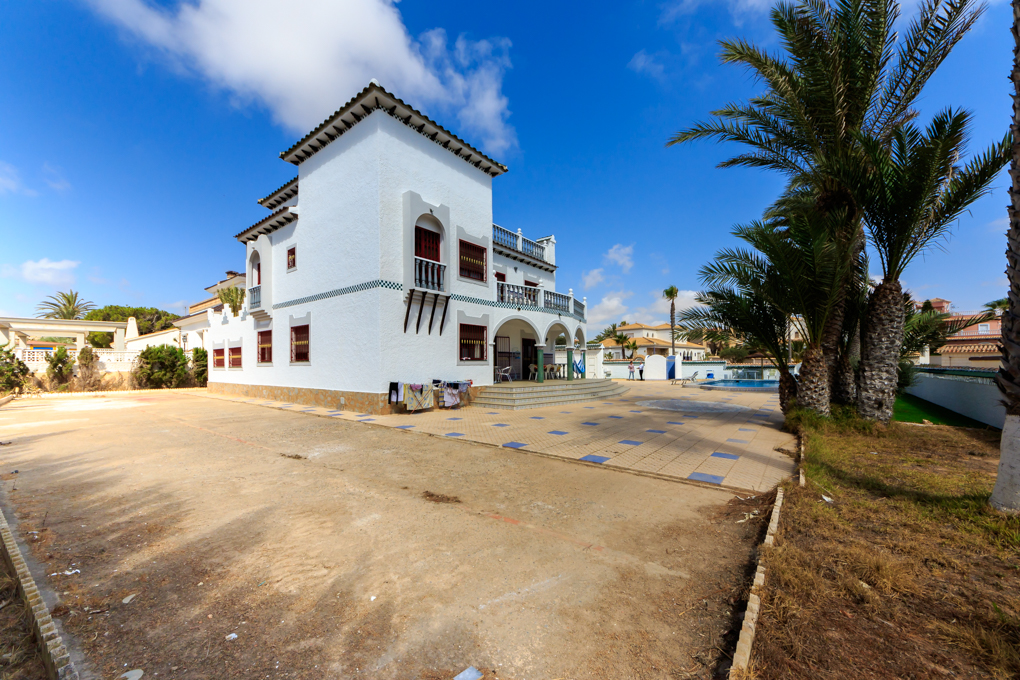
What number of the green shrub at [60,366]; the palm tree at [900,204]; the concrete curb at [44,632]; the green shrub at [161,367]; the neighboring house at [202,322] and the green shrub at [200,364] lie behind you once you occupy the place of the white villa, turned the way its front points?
4

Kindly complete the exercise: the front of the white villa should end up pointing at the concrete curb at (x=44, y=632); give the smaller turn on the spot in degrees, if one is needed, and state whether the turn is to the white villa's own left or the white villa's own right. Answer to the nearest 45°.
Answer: approximately 45° to the white villa's own right

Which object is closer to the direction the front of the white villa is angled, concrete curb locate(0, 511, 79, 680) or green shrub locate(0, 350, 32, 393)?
the concrete curb

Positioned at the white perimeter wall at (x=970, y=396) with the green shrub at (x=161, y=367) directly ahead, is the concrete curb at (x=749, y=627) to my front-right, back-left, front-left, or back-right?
front-left

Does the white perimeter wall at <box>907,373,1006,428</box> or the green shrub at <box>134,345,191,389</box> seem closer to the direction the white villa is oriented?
the white perimeter wall

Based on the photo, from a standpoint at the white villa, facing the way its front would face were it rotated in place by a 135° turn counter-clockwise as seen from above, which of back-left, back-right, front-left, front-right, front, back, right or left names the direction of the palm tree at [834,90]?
back-right

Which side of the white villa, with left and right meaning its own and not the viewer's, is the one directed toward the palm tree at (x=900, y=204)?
front

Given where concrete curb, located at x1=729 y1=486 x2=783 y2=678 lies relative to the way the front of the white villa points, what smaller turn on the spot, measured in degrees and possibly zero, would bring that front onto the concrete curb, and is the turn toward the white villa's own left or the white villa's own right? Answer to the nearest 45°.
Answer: approximately 45° to the white villa's own right

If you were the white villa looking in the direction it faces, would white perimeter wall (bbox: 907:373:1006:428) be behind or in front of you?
in front

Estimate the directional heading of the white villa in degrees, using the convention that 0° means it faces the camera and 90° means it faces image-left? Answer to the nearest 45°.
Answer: approximately 315°

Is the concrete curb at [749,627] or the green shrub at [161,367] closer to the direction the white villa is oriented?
the concrete curb

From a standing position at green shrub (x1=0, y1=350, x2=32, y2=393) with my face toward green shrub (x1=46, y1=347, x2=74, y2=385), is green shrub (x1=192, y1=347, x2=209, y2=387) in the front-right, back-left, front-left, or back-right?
front-right

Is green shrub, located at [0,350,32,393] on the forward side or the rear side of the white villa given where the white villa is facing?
on the rear side

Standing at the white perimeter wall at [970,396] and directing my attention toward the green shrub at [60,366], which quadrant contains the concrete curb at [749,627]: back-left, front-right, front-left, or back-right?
front-left

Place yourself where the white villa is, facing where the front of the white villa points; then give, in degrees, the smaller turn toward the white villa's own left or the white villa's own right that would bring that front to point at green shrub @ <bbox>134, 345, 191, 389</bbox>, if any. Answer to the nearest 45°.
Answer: approximately 180°

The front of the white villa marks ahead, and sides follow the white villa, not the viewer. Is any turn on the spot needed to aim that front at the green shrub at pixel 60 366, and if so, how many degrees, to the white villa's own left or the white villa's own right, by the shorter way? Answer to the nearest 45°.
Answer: approximately 180°
